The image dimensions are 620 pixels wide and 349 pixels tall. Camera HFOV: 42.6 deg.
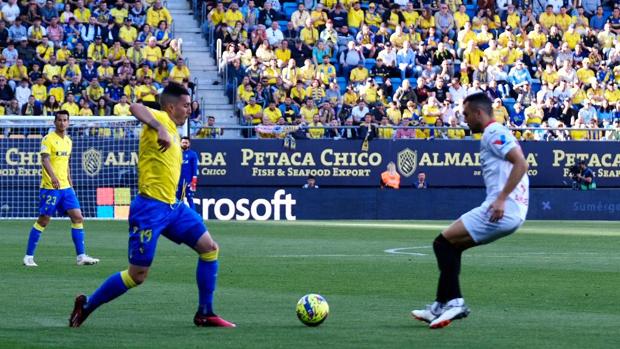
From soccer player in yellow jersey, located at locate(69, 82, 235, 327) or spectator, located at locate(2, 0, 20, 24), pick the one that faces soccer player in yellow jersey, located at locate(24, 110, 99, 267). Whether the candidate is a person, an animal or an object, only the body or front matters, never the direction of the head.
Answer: the spectator

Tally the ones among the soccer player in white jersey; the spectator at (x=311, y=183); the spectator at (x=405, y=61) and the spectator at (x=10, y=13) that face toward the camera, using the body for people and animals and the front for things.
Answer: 3

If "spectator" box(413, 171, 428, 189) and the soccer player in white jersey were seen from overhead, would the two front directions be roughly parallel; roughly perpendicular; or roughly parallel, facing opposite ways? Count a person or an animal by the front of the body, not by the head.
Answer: roughly perpendicular

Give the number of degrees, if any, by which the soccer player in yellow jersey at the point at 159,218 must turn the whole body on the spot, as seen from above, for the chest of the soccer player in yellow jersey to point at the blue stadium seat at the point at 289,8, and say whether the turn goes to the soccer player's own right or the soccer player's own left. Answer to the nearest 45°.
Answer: approximately 90° to the soccer player's own left

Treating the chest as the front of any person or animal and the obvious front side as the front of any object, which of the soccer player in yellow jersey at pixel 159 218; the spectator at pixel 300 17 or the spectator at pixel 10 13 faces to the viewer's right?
the soccer player in yellow jersey

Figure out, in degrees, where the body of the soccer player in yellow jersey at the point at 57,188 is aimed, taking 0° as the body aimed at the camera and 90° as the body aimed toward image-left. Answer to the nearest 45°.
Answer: approximately 315°

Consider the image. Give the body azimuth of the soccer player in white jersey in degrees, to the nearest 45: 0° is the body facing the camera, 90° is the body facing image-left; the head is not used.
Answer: approximately 90°

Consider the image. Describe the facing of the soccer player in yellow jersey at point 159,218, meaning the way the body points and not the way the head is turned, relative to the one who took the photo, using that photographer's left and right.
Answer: facing to the right of the viewer
